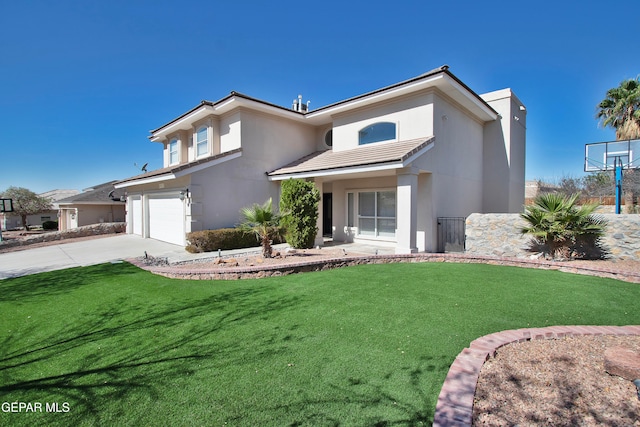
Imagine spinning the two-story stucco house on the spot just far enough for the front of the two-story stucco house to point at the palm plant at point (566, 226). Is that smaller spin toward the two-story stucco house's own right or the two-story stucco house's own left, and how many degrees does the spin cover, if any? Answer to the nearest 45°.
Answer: approximately 90° to the two-story stucco house's own left

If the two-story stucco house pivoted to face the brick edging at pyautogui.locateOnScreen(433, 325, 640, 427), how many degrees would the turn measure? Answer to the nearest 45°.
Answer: approximately 45° to its left

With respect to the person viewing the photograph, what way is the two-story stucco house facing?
facing the viewer and to the left of the viewer

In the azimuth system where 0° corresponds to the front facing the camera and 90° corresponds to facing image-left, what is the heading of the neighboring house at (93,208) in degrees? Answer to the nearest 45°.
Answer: approximately 45°

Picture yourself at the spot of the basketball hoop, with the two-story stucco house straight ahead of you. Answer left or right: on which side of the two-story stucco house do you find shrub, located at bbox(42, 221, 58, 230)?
right

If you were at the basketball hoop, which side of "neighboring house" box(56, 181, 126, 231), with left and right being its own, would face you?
left

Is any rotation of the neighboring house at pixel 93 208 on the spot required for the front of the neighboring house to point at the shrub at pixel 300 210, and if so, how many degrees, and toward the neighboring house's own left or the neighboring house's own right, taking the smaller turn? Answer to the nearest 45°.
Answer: approximately 45° to the neighboring house's own left

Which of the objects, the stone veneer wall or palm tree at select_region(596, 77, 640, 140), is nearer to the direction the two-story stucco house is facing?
the stone veneer wall
